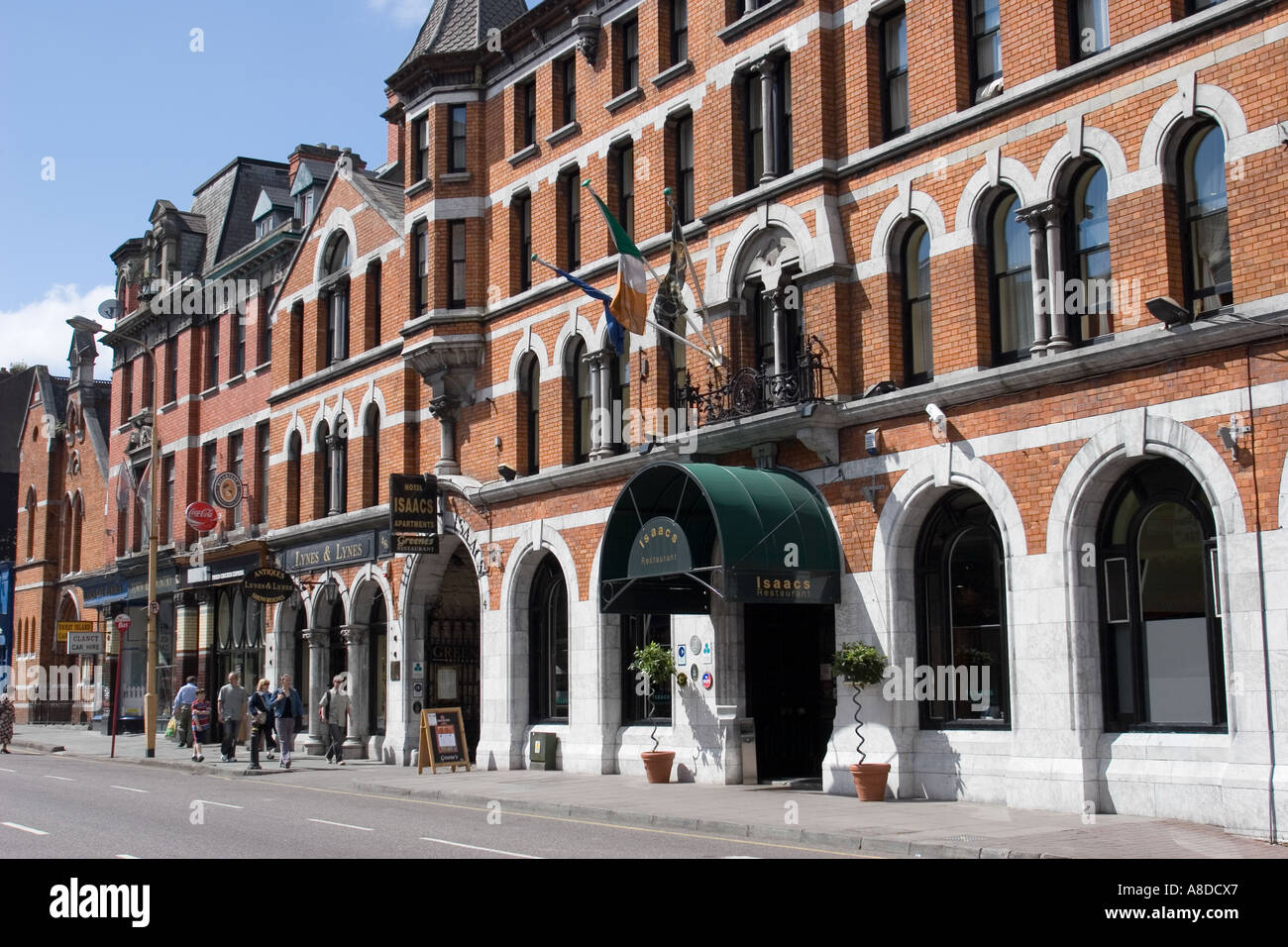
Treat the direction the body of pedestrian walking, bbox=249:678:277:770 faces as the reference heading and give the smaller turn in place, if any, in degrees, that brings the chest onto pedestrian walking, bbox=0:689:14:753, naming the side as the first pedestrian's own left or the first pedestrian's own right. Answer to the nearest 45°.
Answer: approximately 180°

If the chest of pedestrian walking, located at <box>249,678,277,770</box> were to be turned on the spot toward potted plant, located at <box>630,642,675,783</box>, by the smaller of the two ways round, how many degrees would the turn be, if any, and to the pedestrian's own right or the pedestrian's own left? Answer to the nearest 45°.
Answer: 0° — they already face it

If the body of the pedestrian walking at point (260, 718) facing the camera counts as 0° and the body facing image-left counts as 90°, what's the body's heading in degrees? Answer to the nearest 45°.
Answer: approximately 315°

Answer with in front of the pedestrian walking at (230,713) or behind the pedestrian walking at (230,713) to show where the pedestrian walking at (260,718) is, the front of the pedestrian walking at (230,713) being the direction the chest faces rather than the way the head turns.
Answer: in front

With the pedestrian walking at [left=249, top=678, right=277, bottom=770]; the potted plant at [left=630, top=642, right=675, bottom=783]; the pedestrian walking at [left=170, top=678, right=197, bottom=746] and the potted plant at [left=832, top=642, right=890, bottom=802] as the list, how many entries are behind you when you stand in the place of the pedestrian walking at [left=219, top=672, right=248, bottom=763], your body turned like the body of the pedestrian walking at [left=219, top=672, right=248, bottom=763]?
1

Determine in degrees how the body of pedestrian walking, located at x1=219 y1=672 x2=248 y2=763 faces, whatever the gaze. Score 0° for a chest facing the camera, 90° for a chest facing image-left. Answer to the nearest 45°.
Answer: approximately 0°

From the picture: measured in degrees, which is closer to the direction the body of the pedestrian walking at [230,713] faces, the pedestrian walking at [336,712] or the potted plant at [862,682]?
the potted plant

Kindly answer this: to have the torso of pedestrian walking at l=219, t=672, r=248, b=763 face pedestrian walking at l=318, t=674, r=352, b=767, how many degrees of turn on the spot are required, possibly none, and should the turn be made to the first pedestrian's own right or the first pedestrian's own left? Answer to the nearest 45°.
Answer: approximately 45° to the first pedestrian's own left

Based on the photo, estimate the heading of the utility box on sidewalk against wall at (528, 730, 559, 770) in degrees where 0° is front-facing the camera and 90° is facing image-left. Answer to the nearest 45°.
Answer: approximately 45°

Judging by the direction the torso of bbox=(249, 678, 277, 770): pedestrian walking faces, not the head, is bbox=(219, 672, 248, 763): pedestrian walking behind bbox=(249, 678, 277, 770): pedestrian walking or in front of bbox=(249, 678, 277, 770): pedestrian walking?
behind

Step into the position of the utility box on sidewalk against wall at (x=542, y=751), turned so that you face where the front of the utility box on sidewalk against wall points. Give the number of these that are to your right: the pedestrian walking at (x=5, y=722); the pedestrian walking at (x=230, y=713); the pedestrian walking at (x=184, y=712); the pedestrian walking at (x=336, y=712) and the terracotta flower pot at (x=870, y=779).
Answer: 4
